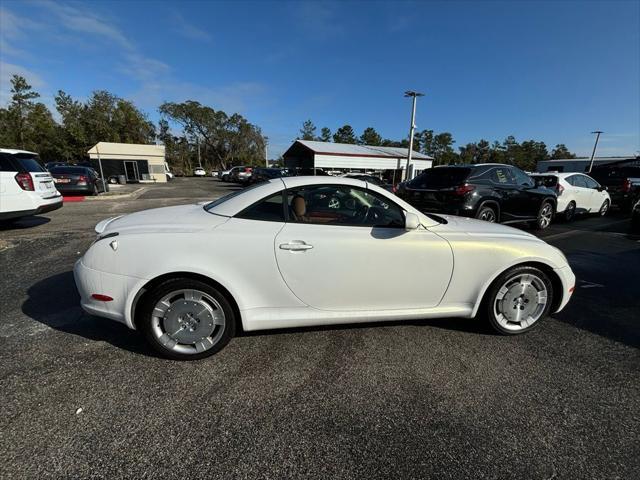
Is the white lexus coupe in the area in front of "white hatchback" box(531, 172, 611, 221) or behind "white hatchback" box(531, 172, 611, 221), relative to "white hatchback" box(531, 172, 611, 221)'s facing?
behind

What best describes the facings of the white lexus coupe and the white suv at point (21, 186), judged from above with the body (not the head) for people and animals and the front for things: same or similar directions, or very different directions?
very different directions

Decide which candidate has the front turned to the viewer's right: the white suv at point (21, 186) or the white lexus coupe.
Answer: the white lexus coupe

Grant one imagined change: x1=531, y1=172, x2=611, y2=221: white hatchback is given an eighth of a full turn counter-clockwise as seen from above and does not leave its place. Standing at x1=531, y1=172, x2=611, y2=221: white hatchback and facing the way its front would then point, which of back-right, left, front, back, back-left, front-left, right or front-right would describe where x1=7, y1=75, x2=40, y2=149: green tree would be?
left

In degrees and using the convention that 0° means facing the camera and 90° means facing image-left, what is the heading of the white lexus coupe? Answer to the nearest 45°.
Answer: approximately 270°

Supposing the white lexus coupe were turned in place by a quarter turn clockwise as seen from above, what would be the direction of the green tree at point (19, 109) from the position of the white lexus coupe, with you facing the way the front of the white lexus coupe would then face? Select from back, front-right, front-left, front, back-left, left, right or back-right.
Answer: back-right

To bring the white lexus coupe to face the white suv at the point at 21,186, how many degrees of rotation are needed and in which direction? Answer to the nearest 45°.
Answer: approximately 135° to its left

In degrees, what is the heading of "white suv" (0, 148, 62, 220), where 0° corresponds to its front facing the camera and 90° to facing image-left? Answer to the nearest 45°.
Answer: approximately 135°

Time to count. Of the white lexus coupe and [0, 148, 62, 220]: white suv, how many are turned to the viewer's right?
1

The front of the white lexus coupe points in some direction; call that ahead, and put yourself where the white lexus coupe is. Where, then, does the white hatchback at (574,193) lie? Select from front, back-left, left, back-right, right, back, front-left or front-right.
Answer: front-left

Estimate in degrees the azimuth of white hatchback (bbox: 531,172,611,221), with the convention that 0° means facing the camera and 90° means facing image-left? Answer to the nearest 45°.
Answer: approximately 225°
